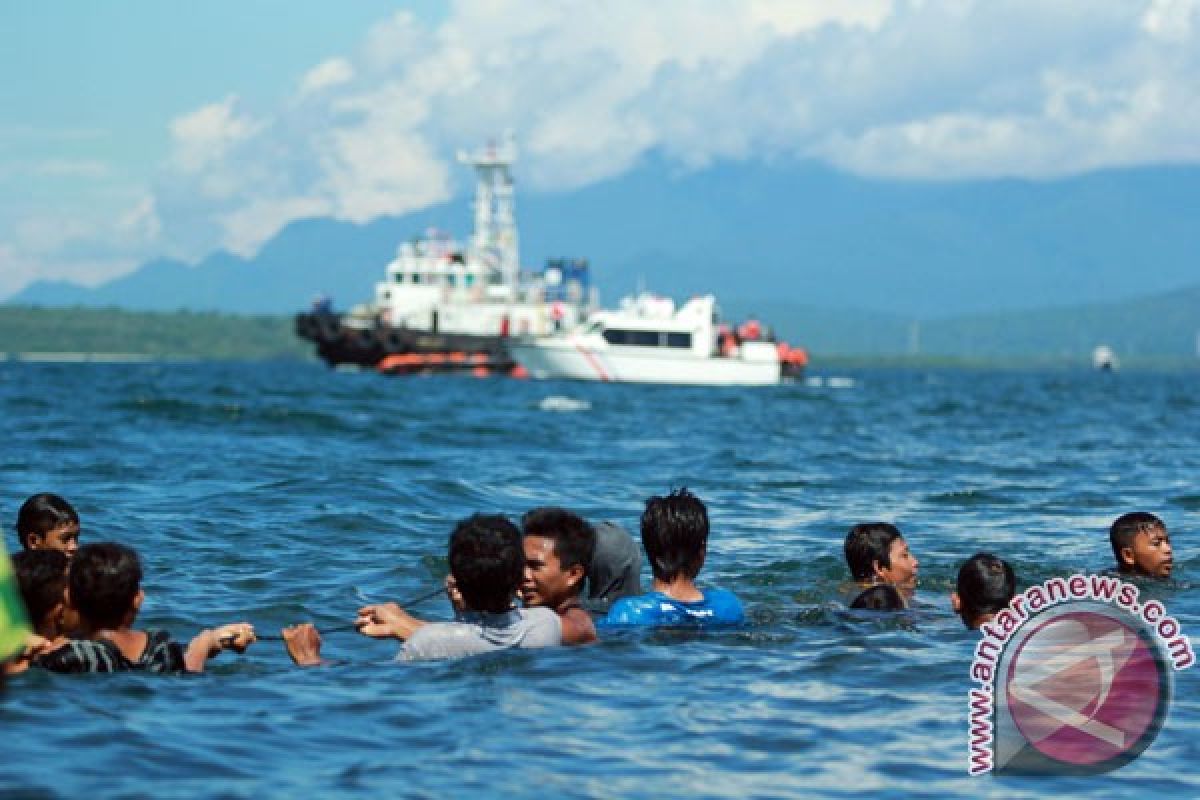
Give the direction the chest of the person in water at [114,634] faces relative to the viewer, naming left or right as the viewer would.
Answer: facing away from the viewer

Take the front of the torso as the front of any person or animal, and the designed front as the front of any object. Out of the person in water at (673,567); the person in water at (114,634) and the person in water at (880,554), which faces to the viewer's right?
the person in water at (880,554)

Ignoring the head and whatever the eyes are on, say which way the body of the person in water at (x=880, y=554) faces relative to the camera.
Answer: to the viewer's right

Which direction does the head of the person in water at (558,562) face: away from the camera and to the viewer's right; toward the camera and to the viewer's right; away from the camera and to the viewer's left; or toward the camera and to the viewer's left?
toward the camera and to the viewer's left

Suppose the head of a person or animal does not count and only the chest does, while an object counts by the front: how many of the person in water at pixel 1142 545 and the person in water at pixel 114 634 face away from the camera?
1

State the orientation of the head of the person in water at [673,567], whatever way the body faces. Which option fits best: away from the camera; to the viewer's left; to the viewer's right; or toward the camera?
away from the camera

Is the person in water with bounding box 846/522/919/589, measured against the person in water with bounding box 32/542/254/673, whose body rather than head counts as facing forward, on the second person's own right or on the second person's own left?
on the second person's own right

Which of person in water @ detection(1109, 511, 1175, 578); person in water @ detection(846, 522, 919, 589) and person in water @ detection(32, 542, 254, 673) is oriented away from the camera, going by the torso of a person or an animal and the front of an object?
person in water @ detection(32, 542, 254, 673)

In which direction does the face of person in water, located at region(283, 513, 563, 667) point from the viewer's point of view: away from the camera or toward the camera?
away from the camera

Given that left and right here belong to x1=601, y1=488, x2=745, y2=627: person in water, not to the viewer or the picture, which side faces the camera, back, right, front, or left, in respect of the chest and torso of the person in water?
back

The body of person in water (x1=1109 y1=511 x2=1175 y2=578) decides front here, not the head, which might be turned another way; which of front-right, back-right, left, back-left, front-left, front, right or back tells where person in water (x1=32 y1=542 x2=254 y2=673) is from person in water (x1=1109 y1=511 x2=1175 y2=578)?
back-right

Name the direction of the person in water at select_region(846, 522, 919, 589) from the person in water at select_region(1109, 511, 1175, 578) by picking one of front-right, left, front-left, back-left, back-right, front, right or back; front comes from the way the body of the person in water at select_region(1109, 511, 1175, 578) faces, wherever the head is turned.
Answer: back-right
